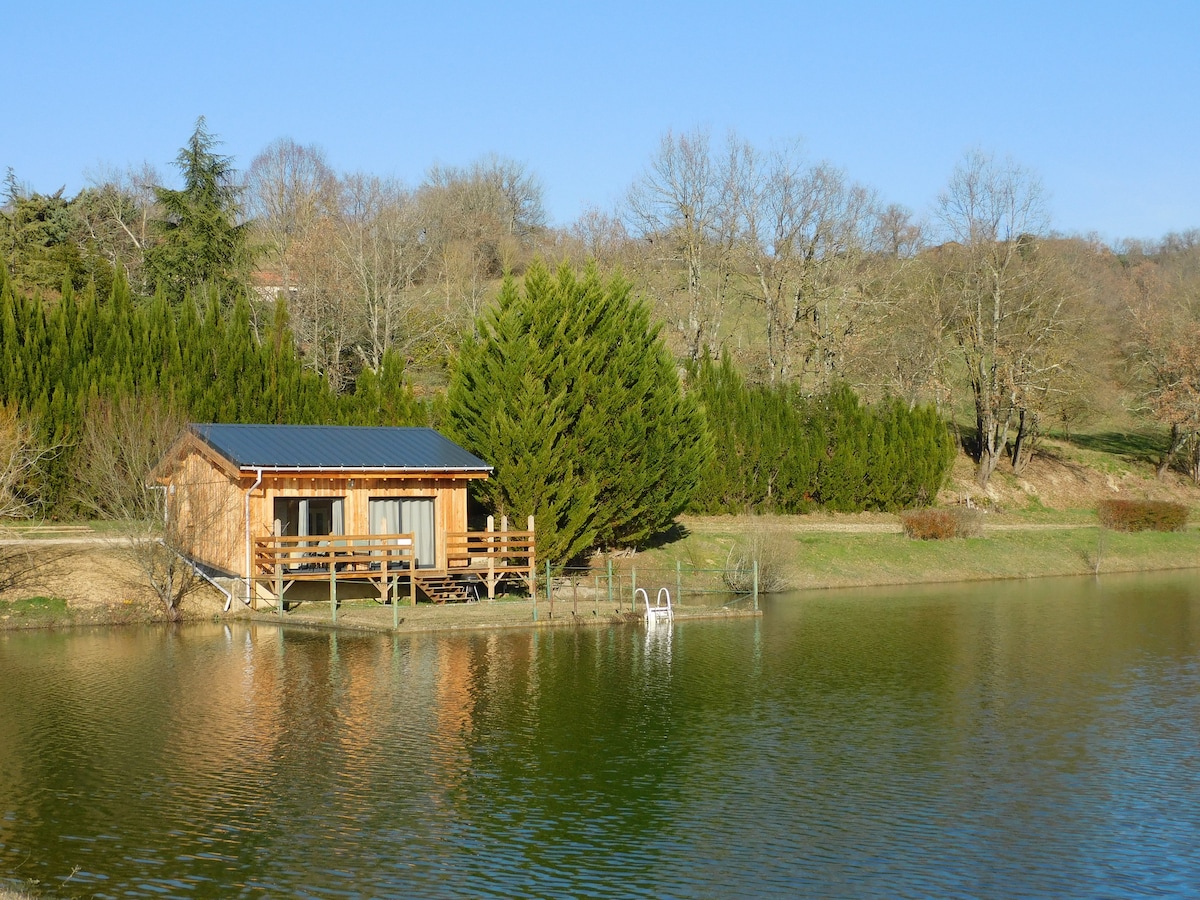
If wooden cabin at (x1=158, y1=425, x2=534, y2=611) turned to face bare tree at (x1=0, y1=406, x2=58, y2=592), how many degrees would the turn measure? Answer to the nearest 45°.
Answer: approximately 135° to its right

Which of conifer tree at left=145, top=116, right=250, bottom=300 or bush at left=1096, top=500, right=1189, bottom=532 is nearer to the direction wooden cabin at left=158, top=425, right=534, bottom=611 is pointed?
the bush

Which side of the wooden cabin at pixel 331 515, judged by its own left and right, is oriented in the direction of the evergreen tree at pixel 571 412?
left

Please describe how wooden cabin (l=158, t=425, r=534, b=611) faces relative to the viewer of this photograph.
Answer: facing the viewer and to the right of the viewer

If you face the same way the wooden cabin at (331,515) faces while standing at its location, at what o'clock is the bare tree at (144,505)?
The bare tree is roughly at 4 o'clock from the wooden cabin.

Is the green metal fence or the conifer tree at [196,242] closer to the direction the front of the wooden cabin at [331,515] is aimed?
the green metal fence

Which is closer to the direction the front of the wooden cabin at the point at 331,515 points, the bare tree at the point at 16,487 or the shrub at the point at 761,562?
the shrub

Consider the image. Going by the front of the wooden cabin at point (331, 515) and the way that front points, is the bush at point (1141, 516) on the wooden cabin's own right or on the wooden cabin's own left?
on the wooden cabin's own left

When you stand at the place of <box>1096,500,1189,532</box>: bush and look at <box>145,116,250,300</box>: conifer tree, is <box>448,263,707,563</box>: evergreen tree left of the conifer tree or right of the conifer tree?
left

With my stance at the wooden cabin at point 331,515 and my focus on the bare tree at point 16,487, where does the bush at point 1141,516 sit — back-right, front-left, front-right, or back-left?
back-right

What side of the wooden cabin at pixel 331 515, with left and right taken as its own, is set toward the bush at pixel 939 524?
left
